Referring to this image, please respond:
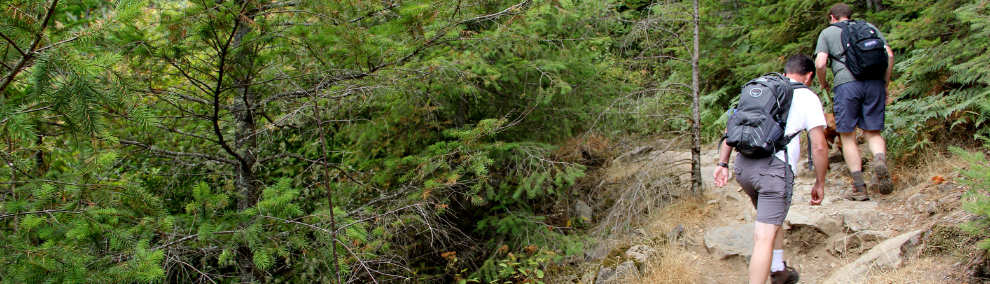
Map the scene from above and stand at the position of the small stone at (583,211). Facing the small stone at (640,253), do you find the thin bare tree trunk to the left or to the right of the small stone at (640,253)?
left

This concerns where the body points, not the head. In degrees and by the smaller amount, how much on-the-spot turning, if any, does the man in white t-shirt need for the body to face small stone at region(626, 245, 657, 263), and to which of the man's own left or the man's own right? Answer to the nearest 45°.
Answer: approximately 90° to the man's own left

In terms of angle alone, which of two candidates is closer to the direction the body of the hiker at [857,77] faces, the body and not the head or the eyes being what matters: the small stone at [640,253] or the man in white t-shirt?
the small stone

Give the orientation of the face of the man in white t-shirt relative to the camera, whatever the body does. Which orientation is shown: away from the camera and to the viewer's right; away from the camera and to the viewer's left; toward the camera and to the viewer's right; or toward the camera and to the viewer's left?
away from the camera and to the viewer's right

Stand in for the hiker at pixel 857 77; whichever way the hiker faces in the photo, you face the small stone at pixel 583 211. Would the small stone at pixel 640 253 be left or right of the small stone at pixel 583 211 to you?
left

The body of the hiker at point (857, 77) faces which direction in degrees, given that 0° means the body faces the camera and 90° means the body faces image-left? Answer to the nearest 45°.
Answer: approximately 135°

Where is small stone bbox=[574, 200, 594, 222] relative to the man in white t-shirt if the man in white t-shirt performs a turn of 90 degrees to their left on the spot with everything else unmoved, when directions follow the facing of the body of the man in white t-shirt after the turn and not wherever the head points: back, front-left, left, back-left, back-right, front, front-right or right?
front

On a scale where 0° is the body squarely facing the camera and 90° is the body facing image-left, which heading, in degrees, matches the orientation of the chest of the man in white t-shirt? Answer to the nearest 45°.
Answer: approximately 225°

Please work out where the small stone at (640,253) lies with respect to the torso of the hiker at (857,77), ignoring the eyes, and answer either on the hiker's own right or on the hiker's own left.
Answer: on the hiker's own left

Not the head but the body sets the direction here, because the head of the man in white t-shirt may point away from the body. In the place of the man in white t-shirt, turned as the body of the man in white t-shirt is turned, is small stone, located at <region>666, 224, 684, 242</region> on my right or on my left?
on my left

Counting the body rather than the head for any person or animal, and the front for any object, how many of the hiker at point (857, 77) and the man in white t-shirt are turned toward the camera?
0

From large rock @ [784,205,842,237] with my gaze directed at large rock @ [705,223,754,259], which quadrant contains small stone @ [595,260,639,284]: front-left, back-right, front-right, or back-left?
front-left

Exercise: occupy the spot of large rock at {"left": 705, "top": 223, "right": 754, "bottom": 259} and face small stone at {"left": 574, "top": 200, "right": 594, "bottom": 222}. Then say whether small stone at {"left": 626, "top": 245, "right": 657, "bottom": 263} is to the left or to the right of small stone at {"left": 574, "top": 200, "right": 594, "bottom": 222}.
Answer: left
